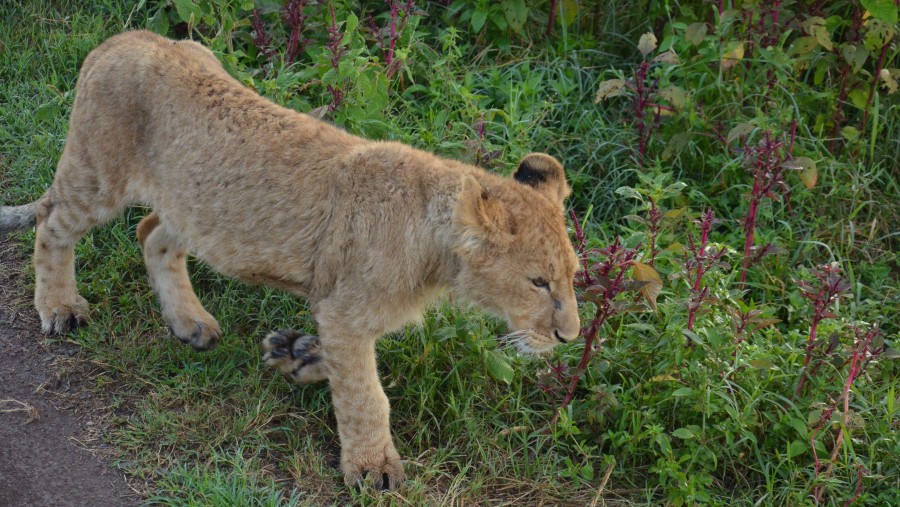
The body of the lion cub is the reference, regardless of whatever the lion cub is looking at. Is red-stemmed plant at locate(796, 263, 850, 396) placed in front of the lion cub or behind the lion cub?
in front

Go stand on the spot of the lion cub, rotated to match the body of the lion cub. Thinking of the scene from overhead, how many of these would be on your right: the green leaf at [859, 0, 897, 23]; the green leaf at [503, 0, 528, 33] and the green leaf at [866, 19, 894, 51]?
0

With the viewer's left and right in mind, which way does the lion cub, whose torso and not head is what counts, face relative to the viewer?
facing the viewer and to the right of the viewer

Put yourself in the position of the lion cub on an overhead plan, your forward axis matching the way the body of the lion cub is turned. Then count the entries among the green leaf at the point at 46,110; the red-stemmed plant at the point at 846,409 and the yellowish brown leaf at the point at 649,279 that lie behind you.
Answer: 1

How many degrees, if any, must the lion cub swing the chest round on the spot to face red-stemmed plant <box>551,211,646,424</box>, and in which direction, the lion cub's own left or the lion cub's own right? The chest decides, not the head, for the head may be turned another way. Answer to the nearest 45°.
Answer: approximately 45° to the lion cub's own left

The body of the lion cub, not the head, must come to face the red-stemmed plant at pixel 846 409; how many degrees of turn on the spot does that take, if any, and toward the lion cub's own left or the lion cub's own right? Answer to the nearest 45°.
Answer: approximately 45° to the lion cub's own left

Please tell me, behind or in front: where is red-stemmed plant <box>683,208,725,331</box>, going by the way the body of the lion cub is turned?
in front

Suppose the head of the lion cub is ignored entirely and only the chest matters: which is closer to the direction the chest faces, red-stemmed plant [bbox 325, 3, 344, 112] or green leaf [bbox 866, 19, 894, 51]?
the green leaf

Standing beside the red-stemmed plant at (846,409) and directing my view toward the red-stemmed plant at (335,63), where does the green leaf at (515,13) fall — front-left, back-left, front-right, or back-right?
front-right

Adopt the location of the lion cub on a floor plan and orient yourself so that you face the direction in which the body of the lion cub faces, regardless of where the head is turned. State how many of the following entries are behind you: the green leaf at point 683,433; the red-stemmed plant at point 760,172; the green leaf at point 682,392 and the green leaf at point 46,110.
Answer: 1

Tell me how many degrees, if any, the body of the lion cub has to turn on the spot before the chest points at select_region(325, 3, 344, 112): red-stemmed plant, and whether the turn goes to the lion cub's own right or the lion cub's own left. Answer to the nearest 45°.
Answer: approximately 135° to the lion cub's own left

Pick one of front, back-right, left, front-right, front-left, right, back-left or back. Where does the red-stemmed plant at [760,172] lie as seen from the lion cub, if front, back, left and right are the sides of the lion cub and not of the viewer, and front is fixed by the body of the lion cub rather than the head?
front-left

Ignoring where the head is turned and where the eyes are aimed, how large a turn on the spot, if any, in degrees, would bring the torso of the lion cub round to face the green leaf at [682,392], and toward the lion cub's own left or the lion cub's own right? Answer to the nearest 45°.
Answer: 0° — it already faces it

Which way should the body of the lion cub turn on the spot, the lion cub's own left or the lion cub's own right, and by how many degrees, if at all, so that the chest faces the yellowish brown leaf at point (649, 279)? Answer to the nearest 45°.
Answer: approximately 45° to the lion cub's own left

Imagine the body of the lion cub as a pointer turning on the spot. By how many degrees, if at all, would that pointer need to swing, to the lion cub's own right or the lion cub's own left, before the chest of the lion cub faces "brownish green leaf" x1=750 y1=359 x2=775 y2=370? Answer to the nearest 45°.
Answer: approximately 45° to the lion cub's own left

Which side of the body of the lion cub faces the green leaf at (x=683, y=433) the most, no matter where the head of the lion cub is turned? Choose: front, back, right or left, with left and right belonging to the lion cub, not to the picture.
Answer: front

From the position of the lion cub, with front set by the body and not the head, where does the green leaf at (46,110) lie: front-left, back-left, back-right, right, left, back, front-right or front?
back

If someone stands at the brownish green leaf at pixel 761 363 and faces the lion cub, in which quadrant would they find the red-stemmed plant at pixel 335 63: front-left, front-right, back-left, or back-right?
front-right
